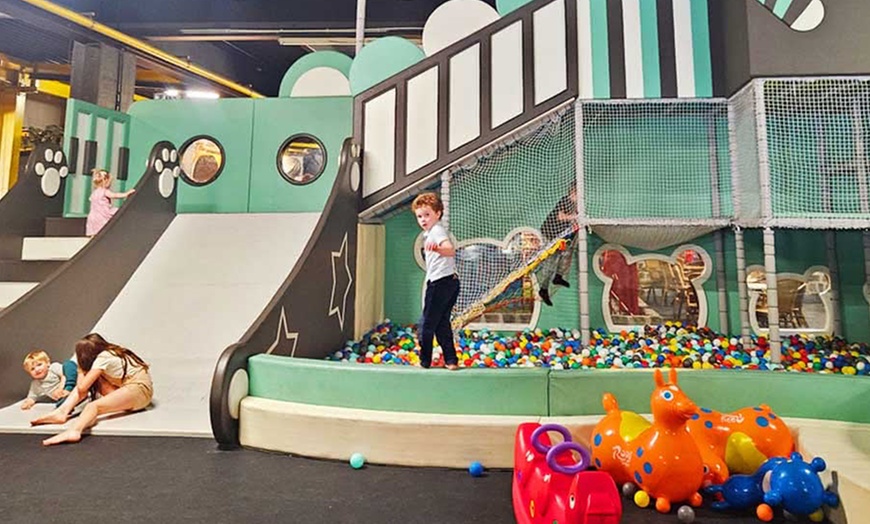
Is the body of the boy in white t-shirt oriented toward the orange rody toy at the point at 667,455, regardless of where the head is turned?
no

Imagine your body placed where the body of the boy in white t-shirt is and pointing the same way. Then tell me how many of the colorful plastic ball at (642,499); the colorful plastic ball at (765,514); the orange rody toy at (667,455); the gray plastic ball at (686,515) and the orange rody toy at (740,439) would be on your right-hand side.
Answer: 0

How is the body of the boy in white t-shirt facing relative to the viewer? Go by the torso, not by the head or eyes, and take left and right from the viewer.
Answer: facing the viewer and to the left of the viewer

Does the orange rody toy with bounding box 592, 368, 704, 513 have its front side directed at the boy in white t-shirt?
no

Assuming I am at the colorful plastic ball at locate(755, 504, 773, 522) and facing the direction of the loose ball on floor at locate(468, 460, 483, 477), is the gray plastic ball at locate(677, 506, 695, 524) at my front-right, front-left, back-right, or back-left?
front-left

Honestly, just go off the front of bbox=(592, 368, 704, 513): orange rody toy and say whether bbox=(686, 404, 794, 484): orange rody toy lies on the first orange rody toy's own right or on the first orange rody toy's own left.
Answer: on the first orange rody toy's own left

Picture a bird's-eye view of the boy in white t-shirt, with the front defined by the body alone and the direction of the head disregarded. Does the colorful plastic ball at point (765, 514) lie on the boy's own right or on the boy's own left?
on the boy's own left

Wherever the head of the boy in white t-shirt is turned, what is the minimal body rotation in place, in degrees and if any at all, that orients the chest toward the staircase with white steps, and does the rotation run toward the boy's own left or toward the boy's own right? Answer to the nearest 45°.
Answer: approximately 90° to the boy's own right

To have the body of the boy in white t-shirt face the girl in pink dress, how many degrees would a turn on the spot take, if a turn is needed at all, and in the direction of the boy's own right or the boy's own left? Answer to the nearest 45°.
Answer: approximately 90° to the boy's own right

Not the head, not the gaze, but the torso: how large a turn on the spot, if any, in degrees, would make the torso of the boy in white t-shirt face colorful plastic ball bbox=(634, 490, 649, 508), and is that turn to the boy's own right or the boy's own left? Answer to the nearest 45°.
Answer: approximately 90° to the boy's own left

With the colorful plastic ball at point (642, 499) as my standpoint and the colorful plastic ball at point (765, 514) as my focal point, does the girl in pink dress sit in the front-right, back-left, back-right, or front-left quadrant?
back-left

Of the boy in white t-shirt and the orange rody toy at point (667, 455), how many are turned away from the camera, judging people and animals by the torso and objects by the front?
0
